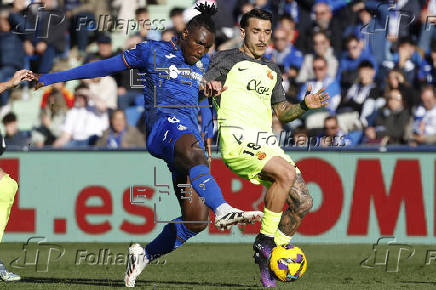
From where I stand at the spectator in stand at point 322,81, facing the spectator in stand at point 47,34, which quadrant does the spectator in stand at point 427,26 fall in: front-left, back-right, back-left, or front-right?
back-right

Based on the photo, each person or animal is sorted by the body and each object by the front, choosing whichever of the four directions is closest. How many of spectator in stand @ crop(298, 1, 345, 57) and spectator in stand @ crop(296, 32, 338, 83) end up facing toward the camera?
2

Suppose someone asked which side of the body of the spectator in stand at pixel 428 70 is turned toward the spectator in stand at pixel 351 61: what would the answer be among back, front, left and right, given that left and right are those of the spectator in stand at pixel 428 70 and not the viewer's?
right

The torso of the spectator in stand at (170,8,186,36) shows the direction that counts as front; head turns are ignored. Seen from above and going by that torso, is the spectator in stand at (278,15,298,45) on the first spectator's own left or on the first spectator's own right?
on the first spectator's own left

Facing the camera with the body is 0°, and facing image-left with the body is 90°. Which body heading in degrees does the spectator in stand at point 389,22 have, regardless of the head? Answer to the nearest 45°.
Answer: approximately 0°

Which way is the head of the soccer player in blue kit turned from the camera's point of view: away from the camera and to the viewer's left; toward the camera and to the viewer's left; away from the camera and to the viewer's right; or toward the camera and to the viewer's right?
toward the camera and to the viewer's right

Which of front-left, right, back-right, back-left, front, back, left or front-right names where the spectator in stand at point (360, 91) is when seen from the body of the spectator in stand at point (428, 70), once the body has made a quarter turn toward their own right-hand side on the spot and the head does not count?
front-left
